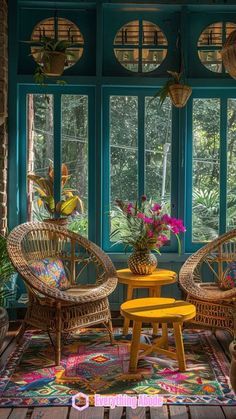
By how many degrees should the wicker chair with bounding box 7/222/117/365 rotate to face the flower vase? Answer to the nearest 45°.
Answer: approximately 90° to its left

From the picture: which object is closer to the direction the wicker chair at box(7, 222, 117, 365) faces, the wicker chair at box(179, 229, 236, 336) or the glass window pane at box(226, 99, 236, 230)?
the wicker chair

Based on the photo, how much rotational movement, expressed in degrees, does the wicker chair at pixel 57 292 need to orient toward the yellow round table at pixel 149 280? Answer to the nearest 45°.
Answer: approximately 45° to its left

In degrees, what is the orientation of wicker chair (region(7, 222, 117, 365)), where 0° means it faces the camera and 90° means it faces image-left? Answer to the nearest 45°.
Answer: approximately 315°

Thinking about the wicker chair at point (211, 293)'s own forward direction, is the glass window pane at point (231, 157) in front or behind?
behind

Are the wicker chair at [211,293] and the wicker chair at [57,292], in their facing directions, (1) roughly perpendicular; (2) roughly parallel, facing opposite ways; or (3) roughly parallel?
roughly perpendicular
